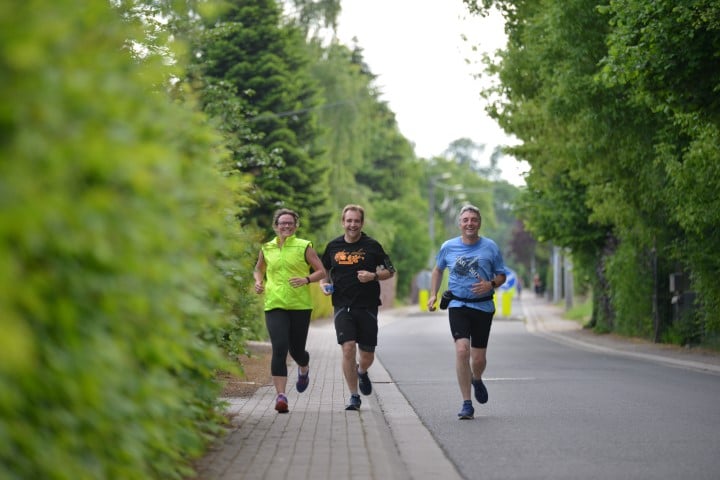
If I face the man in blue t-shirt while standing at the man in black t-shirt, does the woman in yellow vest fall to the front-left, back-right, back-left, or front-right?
back-right

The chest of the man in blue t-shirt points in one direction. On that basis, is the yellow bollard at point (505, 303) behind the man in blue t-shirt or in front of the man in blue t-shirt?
behind

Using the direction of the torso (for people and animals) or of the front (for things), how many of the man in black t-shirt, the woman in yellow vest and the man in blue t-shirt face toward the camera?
3

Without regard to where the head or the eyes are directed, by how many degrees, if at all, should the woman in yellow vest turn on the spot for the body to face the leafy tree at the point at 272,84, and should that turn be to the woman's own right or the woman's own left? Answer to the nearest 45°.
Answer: approximately 180°

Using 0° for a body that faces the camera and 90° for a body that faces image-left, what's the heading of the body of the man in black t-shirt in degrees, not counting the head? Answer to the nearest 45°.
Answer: approximately 0°

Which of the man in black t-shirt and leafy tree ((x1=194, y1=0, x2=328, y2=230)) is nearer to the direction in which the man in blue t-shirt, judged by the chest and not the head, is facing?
the man in black t-shirt

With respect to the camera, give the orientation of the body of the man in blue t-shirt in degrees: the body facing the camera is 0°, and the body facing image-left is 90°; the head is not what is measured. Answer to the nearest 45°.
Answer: approximately 0°

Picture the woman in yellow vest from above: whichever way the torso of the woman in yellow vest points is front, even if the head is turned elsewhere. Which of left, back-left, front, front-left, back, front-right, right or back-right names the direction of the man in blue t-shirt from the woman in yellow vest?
left

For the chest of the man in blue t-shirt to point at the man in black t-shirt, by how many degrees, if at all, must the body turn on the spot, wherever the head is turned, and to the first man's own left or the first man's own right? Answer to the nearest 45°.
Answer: approximately 90° to the first man's own right

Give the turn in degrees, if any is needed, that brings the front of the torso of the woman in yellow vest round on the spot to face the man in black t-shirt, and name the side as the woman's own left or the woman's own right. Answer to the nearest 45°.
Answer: approximately 90° to the woman's own left
